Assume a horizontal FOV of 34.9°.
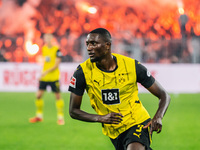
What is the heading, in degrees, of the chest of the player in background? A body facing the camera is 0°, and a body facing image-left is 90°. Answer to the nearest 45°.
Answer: approximately 45°
